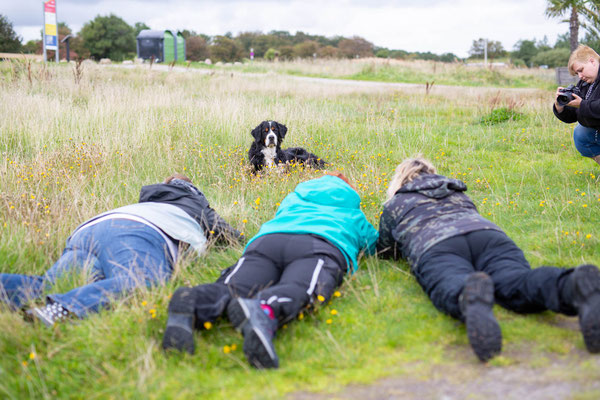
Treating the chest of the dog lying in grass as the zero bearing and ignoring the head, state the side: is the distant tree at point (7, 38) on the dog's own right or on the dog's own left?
on the dog's own right

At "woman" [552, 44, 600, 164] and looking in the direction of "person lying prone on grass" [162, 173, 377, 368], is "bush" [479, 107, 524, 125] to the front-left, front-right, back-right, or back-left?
back-right

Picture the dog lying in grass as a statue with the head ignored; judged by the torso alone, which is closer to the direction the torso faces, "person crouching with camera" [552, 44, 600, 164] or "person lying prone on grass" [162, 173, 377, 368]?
the person lying prone on grass

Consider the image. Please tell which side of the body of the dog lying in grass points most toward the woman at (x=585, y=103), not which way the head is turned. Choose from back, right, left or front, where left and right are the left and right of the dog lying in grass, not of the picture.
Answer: left

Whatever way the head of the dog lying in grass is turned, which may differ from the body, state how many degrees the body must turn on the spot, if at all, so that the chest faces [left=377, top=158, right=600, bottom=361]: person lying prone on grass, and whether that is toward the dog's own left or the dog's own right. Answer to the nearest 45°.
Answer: approximately 45° to the dog's own left

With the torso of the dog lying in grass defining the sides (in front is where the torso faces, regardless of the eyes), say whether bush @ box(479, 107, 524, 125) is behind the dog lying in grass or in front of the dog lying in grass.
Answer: behind

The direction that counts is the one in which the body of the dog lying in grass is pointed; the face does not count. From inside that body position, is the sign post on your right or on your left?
on your right

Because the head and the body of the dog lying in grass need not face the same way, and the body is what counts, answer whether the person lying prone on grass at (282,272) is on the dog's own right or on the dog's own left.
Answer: on the dog's own left

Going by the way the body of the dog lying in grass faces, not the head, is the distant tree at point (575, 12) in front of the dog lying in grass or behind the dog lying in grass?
behind

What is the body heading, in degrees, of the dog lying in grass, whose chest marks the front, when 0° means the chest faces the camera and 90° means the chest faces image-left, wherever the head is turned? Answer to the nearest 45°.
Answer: approximately 45°
